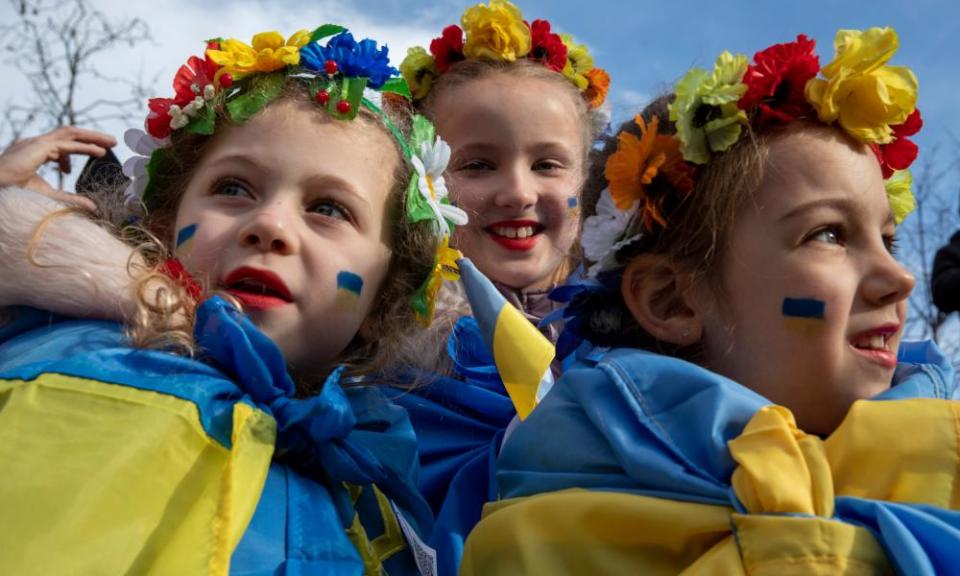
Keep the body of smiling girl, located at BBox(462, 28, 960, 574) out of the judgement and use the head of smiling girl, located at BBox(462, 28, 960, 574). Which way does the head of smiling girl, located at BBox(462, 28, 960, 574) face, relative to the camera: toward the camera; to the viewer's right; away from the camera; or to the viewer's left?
to the viewer's right

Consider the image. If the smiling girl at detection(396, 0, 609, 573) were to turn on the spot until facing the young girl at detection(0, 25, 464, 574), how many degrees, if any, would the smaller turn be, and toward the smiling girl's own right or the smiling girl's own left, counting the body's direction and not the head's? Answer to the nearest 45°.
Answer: approximately 45° to the smiling girl's own right

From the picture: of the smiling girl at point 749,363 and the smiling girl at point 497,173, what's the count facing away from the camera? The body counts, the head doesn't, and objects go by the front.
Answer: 0

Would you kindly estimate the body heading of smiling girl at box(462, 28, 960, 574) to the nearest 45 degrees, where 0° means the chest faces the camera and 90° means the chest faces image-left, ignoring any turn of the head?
approximately 315°

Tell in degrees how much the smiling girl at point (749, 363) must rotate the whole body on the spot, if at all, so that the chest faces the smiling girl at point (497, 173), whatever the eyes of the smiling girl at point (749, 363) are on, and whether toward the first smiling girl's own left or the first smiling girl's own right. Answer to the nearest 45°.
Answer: approximately 180°

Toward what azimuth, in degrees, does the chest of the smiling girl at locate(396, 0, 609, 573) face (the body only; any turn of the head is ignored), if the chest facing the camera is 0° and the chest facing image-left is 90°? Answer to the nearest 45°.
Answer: approximately 0°

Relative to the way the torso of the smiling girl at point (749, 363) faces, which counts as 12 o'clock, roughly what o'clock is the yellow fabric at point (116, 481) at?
The yellow fabric is roughly at 4 o'clock from the smiling girl.
